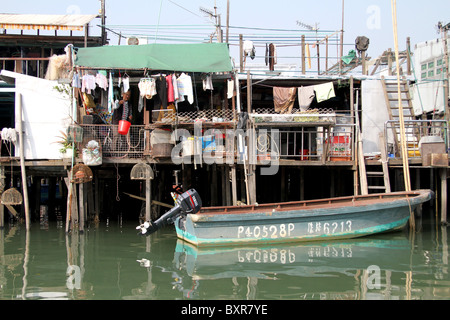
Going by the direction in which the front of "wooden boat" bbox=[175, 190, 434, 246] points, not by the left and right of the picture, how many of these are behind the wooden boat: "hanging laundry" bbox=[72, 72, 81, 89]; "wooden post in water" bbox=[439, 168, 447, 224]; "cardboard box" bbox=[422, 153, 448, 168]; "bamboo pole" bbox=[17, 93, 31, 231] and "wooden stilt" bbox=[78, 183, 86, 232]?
3

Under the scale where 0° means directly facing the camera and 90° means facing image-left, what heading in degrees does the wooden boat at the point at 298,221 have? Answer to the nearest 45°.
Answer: approximately 270°

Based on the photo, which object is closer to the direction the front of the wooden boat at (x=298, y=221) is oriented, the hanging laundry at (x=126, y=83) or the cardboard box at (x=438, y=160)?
the cardboard box

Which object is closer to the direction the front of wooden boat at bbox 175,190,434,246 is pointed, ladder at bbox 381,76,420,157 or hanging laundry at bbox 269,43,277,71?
the ladder

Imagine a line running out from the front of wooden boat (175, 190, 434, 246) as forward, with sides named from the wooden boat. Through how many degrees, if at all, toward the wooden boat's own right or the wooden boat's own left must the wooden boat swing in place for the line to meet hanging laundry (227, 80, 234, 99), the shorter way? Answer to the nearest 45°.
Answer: approximately 135° to the wooden boat's own left

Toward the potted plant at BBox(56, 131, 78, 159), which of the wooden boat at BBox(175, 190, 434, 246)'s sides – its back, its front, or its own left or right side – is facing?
back

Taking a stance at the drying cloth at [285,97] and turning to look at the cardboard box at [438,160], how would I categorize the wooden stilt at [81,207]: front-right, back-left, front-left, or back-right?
back-right

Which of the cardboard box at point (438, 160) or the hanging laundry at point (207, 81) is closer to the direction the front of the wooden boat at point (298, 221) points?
the cardboard box

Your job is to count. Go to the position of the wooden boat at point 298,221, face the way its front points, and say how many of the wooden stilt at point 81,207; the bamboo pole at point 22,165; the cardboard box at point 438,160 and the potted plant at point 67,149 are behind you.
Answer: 3

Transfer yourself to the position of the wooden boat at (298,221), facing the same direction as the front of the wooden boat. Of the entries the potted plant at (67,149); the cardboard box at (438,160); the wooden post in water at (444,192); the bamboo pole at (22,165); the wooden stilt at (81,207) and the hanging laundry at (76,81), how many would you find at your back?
4

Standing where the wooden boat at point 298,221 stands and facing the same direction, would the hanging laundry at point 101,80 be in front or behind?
behind

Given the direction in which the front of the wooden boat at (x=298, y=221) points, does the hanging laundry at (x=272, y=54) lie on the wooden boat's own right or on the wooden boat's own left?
on the wooden boat's own left

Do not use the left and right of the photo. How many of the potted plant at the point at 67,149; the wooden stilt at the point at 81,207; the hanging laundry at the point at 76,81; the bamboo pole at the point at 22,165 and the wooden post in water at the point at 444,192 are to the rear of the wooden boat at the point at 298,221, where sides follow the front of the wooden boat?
4
